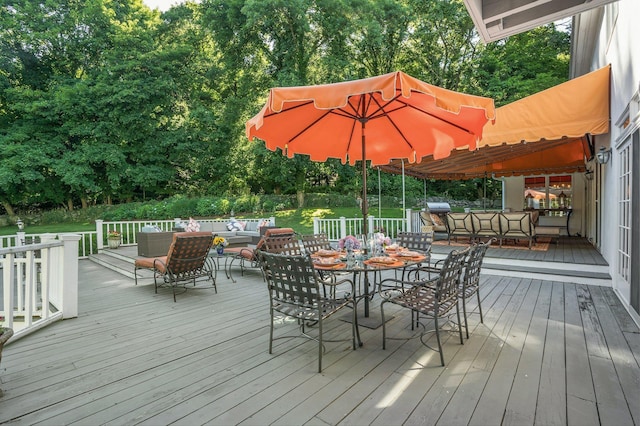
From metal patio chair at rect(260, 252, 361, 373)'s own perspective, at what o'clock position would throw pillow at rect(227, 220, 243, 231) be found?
The throw pillow is roughly at 10 o'clock from the metal patio chair.

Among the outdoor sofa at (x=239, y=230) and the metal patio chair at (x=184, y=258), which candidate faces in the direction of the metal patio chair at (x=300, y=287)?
the outdoor sofa

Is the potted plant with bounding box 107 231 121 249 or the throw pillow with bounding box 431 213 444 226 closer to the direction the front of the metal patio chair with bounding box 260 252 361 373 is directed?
the throw pillow

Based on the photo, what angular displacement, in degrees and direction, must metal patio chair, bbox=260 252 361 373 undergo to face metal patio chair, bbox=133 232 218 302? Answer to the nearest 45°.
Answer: approximately 90° to its left

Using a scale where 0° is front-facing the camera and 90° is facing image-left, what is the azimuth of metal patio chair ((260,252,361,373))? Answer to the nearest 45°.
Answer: approximately 225°

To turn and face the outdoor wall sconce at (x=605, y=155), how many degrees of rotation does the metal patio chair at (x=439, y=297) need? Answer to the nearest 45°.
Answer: approximately 90° to its right

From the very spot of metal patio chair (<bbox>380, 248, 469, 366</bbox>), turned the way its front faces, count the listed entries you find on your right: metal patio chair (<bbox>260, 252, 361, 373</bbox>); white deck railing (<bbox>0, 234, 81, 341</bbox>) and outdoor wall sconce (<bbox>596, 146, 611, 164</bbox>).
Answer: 1

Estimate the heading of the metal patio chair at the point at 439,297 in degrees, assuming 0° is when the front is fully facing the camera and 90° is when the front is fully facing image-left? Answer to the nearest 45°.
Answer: approximately 135°

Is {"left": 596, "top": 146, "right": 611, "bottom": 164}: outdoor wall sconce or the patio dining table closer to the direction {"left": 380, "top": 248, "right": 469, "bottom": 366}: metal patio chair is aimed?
the patio dining table

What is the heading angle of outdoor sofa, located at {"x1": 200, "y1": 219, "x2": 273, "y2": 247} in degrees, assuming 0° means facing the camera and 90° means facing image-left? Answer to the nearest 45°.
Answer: approximately 0°
